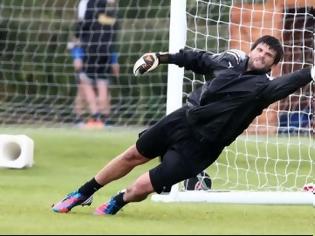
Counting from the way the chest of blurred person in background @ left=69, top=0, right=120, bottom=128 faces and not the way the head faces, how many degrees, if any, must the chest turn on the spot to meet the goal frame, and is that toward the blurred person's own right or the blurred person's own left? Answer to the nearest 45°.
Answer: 0° — they already face it

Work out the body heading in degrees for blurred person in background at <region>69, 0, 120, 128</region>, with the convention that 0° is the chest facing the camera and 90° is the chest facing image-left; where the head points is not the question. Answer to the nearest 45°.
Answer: approximately 0°

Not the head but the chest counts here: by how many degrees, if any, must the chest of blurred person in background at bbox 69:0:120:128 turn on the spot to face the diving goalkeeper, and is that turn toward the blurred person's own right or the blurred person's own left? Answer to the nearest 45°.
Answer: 0° — they already face them
